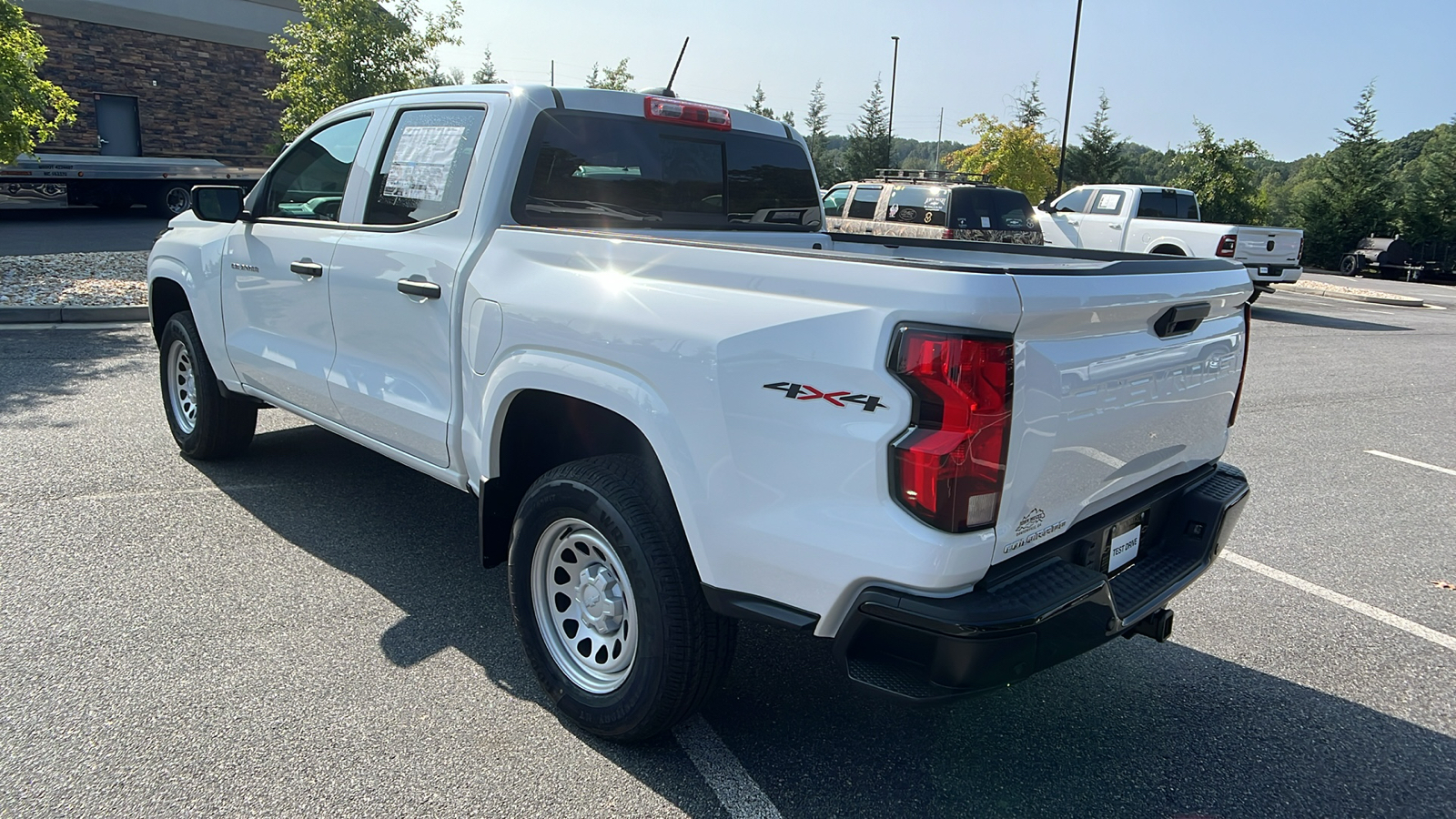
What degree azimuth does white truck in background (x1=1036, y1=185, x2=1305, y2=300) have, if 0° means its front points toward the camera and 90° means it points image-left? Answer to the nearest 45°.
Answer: approximately 135°

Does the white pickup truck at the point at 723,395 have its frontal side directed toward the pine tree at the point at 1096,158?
no

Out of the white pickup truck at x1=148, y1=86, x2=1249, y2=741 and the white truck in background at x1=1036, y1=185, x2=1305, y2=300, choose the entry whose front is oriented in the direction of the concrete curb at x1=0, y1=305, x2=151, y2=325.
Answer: the white pickup truck

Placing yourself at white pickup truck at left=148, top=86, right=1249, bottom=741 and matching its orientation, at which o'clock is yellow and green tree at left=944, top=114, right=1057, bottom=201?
The yellow and green tree is roughly at 2 o'clock from the white pickup truck.

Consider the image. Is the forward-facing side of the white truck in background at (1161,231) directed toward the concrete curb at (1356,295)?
no

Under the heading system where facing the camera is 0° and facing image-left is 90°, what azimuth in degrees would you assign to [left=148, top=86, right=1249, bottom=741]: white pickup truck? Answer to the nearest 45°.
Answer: approximately 135°

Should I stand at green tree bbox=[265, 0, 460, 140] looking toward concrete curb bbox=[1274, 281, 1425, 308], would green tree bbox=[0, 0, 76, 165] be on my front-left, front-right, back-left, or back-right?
back-right

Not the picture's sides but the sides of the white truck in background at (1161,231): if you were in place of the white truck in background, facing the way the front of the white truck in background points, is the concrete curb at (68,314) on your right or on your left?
on your left

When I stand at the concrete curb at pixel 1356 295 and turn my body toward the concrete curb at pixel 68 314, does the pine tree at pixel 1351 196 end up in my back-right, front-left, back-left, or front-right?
back-right

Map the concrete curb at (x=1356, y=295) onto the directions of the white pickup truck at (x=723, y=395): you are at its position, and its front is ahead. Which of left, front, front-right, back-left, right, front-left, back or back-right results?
right
